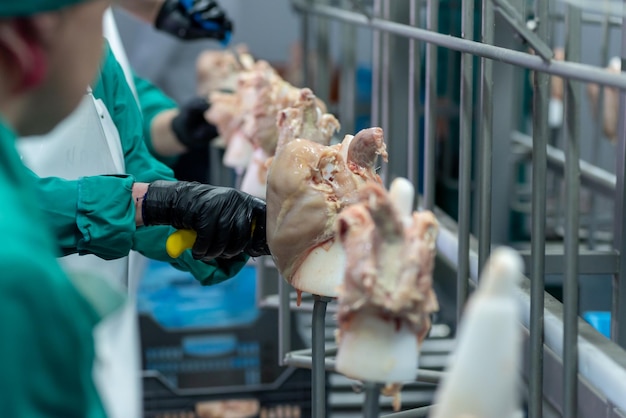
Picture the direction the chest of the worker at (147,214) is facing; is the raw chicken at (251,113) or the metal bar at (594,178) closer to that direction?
the metal bar

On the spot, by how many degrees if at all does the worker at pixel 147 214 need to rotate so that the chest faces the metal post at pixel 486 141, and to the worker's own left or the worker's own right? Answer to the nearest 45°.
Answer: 0° — they already face it

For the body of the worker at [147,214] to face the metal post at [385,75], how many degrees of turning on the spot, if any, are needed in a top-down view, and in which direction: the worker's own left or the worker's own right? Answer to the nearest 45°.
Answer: approximately 45° to the worker's own left

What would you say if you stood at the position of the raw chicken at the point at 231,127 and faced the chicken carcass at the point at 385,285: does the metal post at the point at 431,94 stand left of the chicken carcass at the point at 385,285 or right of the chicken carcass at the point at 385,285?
left

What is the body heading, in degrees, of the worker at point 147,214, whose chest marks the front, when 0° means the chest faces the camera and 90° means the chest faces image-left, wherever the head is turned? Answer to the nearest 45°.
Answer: approximately 270°

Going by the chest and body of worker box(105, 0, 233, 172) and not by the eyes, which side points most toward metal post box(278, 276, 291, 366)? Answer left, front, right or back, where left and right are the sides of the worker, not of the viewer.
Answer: right

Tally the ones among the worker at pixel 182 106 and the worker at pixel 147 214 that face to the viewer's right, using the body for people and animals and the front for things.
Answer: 2

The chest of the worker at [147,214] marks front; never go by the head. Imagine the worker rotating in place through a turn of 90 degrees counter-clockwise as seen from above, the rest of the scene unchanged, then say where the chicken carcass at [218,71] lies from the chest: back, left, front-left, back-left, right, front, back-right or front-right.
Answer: front

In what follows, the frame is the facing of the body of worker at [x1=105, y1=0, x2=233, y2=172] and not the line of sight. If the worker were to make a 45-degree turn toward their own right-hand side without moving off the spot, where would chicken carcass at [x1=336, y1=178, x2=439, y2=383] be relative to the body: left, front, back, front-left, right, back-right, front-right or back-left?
front-right

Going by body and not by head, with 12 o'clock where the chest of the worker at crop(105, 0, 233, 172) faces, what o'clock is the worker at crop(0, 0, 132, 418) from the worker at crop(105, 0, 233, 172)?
the worker at crop(0, 0, 132, 418) is roughly at 3 o'clock from the worker at crop(105, 0, 233, 172).

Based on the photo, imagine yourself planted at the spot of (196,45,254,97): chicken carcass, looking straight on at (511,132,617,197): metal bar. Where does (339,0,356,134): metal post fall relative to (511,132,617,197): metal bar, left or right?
left

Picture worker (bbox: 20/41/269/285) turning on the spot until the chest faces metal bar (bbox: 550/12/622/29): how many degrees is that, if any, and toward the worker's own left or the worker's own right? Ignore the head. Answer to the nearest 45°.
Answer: approximately 45° to the worker's own left

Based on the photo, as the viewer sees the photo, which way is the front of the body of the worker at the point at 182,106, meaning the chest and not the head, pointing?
to the viewer's right

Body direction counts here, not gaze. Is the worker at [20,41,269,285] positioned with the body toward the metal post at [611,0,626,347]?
yes
